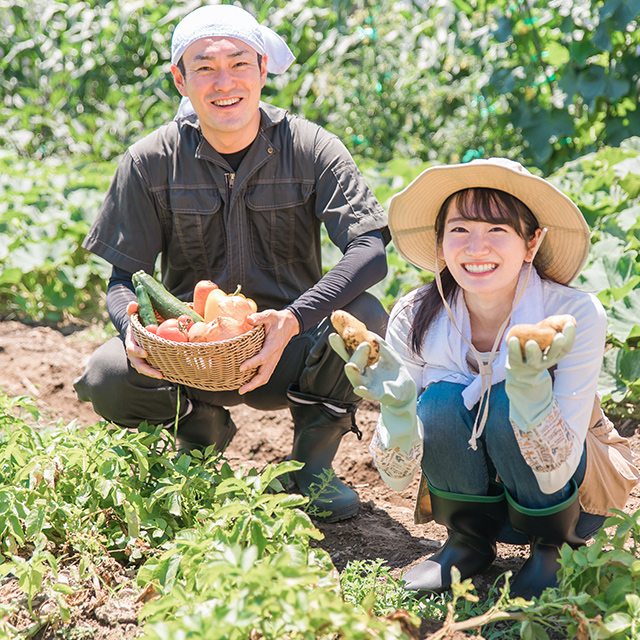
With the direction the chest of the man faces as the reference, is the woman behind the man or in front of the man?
in front

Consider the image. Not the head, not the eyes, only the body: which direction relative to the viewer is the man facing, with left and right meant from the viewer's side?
facing the viewer
